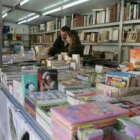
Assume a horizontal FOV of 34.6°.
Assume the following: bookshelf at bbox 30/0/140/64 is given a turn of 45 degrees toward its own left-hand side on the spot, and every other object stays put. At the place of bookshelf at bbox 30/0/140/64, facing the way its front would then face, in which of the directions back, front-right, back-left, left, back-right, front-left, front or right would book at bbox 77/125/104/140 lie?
front

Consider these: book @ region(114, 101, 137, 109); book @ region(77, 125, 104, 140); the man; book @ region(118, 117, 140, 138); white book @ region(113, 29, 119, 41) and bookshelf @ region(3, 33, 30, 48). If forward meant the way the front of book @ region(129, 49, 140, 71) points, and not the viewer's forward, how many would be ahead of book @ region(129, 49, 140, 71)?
3

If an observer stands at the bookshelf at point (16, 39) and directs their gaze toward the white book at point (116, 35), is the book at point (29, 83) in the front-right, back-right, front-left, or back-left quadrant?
front-right

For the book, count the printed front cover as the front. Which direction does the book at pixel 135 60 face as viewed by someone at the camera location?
facing the viewer

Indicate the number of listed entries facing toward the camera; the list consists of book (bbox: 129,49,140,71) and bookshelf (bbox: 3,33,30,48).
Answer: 2

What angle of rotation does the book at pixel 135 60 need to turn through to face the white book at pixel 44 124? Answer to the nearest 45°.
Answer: approximately 45° to its right

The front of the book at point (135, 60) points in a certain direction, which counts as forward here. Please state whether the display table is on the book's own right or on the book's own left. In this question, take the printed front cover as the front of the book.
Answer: on the book's own right

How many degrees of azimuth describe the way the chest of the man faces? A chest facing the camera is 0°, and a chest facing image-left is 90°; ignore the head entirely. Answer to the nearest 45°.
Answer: approximately 315°

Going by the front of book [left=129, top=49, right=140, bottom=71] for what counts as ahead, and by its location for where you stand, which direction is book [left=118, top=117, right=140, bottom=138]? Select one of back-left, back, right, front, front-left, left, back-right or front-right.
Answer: front

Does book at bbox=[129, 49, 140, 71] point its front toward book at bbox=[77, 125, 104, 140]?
yes

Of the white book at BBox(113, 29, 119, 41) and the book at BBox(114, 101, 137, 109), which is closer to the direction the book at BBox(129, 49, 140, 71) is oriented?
the book
